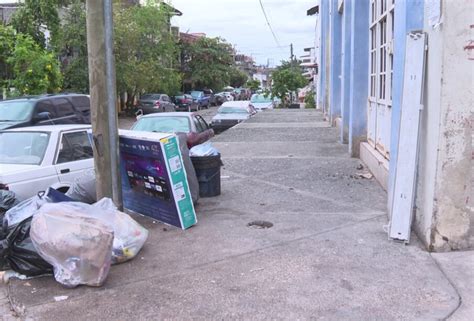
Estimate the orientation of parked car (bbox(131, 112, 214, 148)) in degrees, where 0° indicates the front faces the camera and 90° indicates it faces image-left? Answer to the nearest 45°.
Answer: approximately 225°

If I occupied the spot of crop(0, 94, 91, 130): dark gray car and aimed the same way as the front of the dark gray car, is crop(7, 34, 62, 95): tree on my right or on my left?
on my right

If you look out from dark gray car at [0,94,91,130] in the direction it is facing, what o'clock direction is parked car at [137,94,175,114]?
The parked car is roughly at 5 o'clock from the dark gray car.

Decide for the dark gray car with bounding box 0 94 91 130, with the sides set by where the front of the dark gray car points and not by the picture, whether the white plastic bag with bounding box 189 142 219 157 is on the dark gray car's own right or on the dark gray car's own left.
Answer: on the dark gray car's own left

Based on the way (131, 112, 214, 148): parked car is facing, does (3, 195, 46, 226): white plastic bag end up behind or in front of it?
behind

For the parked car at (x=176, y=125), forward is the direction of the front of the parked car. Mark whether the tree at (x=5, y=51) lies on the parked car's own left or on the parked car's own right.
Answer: on the parked car's own left

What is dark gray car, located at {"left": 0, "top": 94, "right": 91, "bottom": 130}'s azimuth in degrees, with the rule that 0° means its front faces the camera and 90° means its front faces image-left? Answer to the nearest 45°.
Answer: approximately 45°
